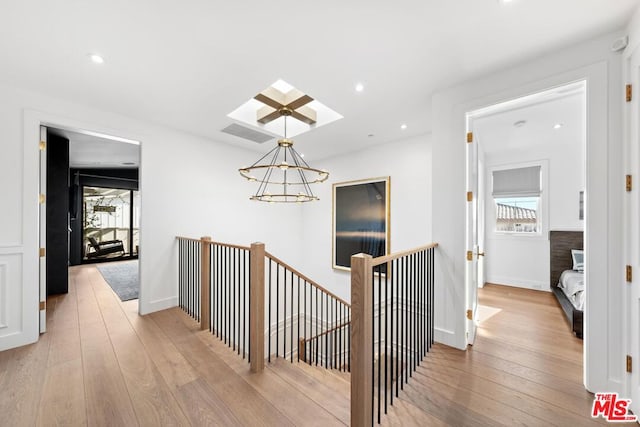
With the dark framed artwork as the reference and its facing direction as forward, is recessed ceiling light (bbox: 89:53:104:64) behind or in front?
in front

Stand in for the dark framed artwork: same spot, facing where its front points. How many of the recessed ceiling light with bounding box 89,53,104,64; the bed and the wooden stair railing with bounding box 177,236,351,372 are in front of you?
2

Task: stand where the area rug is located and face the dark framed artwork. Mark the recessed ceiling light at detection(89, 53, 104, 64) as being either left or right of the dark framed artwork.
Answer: right

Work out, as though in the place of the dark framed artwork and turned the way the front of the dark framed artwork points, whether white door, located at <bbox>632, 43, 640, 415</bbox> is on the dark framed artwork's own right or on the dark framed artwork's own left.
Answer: on the dark framed artwork's own left

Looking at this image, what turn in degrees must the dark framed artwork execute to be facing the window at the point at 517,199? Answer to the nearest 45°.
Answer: approximately 135° to its left

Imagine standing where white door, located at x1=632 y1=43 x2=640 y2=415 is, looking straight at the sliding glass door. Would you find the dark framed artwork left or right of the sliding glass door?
right

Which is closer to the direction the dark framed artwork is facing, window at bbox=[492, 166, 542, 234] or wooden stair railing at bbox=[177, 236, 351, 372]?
the wooden stair railing

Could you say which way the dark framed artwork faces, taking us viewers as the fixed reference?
facing the viewer and to the left of the viewer

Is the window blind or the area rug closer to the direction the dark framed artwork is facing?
the area rug

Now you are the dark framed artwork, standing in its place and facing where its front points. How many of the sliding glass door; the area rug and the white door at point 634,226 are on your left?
1

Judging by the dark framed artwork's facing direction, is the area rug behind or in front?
in front

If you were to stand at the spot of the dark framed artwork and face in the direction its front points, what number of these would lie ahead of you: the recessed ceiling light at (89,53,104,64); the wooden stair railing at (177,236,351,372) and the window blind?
2

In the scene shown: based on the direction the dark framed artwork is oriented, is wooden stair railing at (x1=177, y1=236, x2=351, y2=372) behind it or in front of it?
in front
